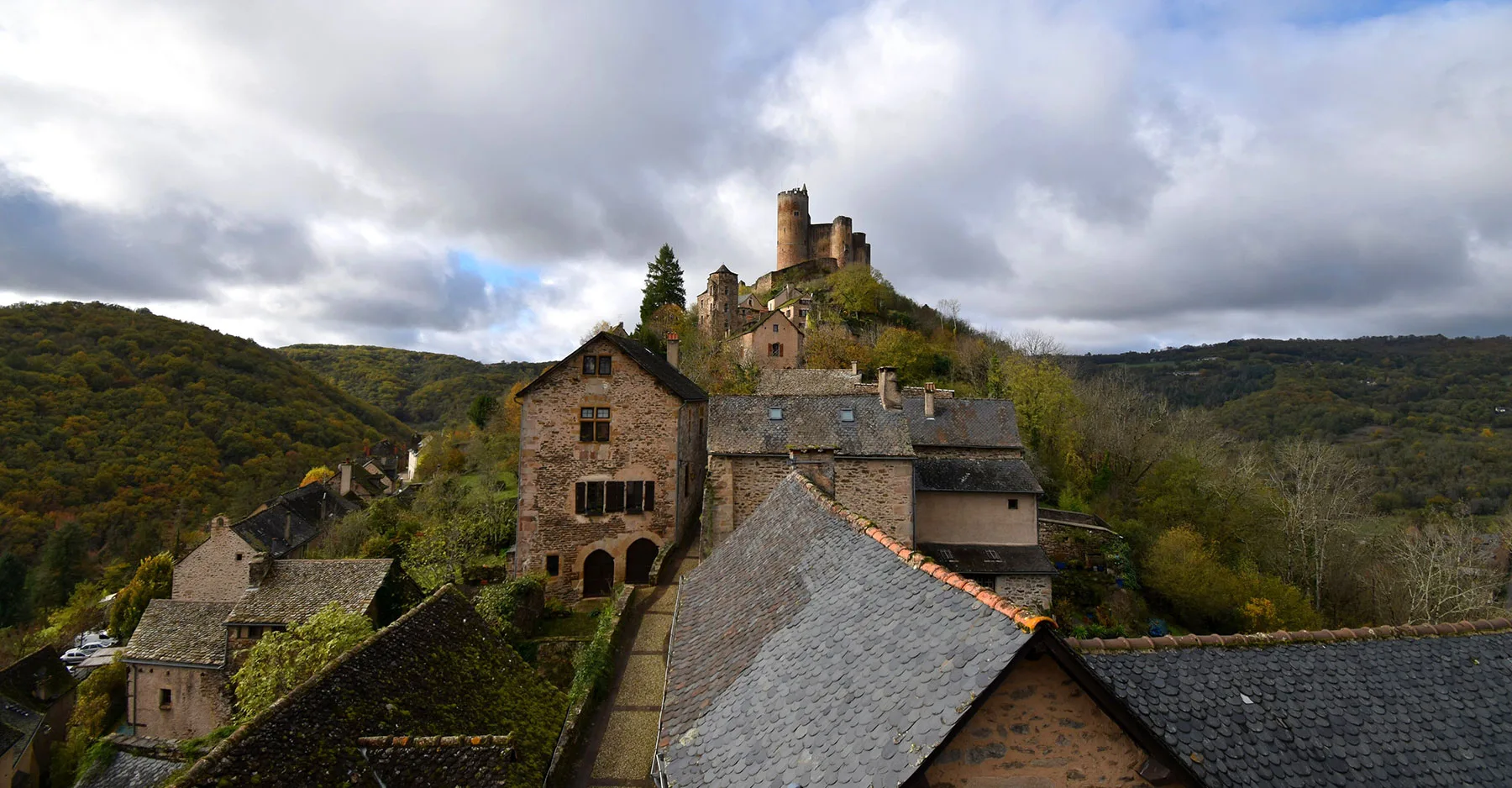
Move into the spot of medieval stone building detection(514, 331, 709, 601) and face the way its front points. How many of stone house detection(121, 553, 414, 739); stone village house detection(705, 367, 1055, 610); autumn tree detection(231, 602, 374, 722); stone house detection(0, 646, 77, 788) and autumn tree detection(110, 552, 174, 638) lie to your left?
1

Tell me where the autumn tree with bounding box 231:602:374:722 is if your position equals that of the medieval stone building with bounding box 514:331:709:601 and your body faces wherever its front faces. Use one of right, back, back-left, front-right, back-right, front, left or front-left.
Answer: front-right

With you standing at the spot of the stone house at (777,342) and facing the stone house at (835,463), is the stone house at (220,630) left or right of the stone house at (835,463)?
right

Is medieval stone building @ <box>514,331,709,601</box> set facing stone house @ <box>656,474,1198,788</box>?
yes

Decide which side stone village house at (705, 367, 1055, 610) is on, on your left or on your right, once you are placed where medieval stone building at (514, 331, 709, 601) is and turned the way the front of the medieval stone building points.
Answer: on your left

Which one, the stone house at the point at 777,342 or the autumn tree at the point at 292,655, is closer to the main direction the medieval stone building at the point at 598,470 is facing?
the autumn tree

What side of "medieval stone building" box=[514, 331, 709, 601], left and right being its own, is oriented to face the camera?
front

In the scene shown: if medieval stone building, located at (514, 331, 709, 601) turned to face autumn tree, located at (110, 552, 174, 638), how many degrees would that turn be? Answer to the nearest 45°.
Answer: approximately 135° to its right

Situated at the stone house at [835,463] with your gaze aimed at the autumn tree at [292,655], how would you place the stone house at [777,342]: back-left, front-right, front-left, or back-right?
back-right

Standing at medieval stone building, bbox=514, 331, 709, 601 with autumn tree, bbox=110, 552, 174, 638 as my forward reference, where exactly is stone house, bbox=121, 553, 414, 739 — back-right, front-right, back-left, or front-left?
front-left

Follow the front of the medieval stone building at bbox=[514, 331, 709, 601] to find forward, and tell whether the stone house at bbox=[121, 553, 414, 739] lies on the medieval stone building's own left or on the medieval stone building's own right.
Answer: on the medieval stone building's own right

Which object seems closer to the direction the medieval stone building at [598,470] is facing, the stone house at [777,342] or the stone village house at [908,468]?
the stone village house

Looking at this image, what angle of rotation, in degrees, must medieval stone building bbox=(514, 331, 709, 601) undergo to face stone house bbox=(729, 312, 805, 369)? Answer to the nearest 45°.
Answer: approximately 135° to its left
